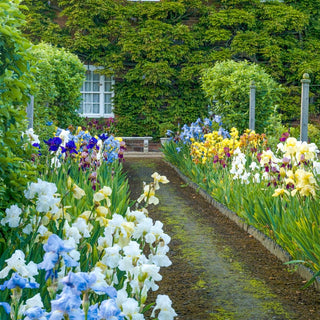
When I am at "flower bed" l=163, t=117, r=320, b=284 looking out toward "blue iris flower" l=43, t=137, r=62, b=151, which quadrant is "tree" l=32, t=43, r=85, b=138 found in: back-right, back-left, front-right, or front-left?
front-right

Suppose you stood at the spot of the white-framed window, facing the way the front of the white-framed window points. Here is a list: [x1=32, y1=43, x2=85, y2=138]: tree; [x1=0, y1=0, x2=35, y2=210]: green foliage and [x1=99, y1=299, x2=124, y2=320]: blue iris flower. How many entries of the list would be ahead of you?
3

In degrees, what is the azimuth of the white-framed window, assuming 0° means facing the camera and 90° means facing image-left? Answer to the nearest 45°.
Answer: approximately 0°

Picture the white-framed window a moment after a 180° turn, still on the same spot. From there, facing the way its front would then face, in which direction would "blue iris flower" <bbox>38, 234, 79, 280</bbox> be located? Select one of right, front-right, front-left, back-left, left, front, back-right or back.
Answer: back

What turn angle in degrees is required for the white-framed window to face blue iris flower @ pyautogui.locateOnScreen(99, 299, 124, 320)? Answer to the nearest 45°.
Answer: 0° — it already faces it

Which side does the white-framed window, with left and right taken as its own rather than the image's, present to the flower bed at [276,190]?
front

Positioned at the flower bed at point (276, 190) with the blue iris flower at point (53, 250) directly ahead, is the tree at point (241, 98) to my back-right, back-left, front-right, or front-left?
back-right

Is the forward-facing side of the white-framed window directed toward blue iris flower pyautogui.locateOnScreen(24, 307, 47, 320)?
yes

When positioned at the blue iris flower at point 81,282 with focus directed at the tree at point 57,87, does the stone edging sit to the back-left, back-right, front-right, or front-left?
front-right

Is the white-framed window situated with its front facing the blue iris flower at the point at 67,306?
yes

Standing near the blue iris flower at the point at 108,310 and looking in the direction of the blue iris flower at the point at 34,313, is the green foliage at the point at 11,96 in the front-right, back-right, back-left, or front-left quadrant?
front-right

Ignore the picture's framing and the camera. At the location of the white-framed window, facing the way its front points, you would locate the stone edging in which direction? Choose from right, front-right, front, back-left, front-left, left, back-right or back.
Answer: front

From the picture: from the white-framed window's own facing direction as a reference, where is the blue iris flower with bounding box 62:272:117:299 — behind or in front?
in front

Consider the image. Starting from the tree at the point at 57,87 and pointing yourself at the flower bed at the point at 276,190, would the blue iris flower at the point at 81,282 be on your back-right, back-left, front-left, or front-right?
front-right

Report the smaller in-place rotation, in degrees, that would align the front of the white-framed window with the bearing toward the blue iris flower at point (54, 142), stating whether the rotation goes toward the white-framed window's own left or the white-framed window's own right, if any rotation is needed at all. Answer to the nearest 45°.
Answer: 0° — it already faces it

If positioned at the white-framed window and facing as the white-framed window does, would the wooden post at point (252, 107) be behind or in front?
in front
